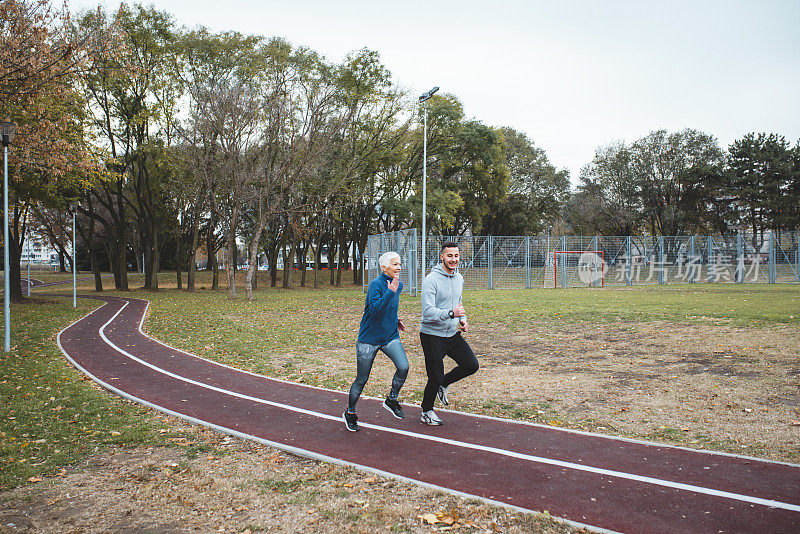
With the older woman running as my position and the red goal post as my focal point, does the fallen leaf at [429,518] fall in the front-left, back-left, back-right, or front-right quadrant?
back-right

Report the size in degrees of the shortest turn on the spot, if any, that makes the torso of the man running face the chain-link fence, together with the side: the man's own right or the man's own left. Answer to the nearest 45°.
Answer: approximately 135° to the man's own left

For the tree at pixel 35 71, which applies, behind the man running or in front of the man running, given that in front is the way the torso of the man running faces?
behind

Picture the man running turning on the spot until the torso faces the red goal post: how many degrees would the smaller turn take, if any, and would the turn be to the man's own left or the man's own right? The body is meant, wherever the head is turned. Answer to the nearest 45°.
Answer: approximately 135° to the man's own left
